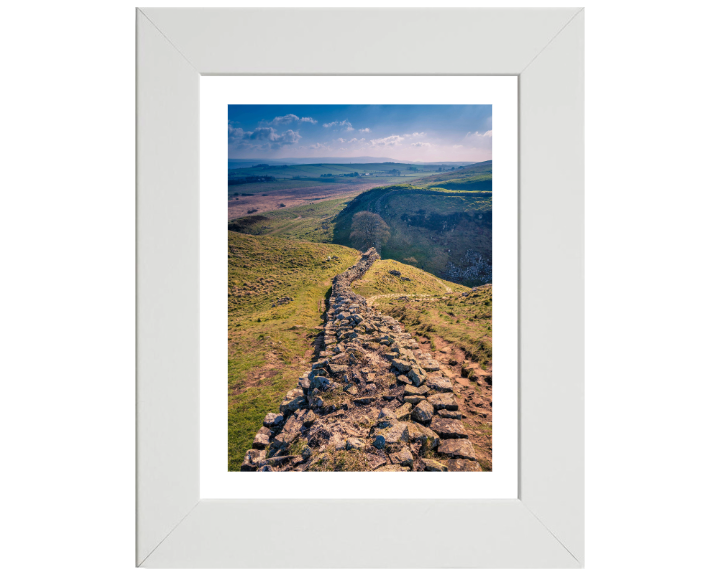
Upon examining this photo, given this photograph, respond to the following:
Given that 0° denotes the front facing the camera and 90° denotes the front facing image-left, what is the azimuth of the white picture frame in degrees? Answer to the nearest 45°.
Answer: approximately 0°
